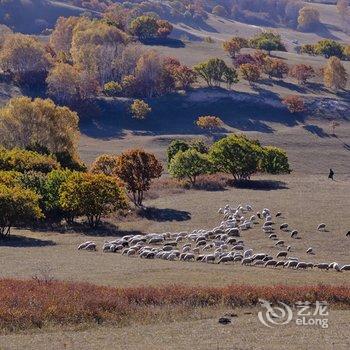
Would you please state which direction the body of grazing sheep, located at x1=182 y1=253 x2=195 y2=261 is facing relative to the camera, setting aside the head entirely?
to the viewer's left

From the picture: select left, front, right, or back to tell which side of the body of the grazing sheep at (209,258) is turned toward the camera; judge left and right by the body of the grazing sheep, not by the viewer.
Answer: left
